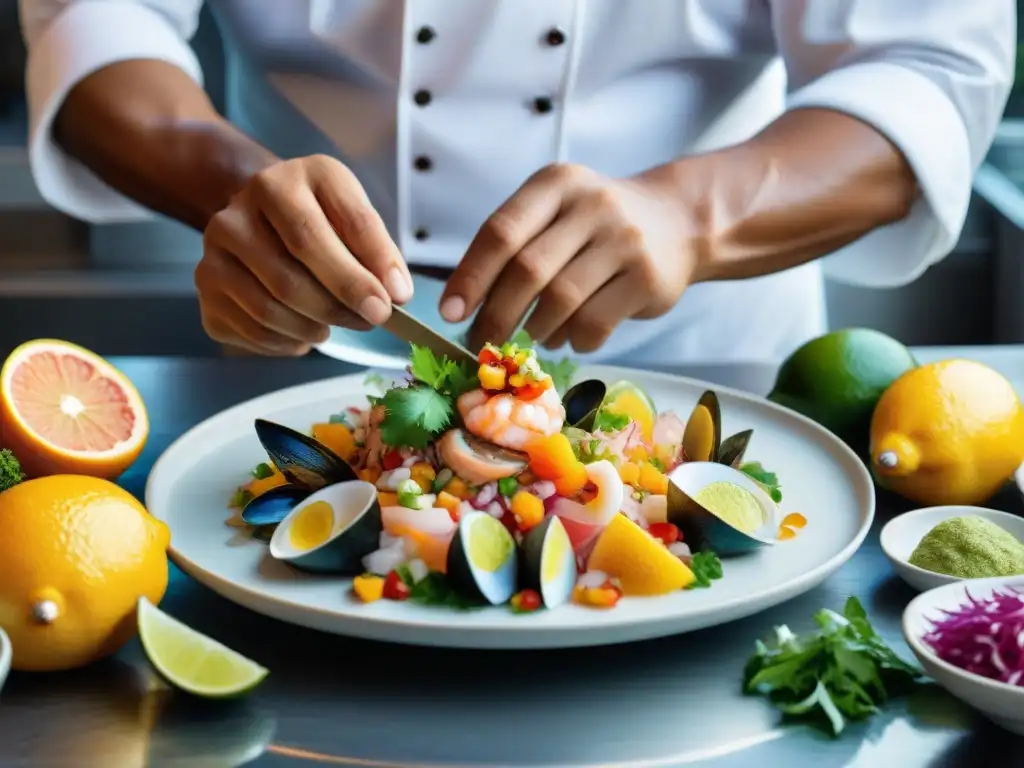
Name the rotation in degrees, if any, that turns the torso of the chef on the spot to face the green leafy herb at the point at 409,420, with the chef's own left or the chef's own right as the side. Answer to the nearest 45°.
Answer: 0° — they already face it

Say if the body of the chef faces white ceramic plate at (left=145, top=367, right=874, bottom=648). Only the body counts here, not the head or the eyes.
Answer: yes

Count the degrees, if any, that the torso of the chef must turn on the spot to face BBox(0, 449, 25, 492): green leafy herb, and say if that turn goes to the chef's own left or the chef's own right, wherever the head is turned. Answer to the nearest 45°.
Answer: approximately 45° to the chef's own right

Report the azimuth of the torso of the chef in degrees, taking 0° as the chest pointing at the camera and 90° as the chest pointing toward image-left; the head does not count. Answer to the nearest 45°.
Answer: approximately 0°

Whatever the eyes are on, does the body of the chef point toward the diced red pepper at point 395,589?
yes

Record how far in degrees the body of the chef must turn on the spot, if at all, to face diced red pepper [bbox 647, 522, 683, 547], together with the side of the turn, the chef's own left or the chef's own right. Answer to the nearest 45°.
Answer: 0° — they already face it

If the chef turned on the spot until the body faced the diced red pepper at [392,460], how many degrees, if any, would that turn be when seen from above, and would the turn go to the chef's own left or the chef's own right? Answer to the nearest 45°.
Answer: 0° — they already face it

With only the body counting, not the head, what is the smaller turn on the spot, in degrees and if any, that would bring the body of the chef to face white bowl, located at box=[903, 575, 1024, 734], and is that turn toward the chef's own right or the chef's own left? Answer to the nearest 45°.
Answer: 0° — they already face it
